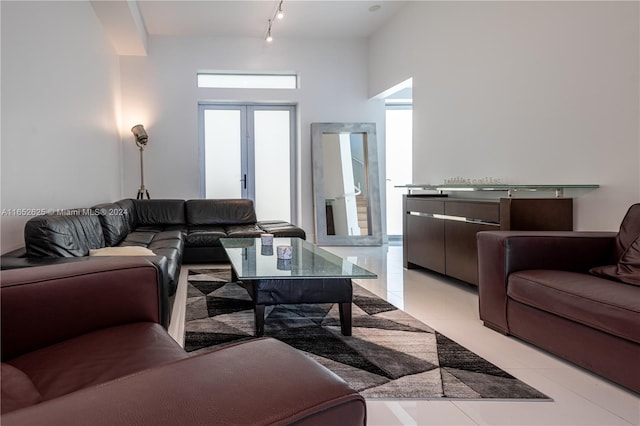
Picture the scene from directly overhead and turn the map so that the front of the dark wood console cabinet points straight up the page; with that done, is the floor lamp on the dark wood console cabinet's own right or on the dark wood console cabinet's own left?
on the dark wood console cabinet's own right

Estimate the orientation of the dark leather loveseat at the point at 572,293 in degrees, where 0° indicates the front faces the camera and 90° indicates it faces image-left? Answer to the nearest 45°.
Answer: approximately 45°

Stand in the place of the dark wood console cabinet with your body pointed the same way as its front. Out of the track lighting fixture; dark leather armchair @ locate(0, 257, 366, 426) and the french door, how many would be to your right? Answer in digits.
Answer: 2

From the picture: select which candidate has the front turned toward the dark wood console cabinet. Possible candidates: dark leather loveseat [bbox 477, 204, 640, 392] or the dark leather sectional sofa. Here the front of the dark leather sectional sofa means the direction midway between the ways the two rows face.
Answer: the dark leather sectional sofa

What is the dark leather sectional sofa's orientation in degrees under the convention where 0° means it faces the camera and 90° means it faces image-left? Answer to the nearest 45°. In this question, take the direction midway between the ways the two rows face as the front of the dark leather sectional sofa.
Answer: approximately 315°

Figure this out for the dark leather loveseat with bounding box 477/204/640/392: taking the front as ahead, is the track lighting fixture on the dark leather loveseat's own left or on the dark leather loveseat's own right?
on the dark leather loveseat's own right
